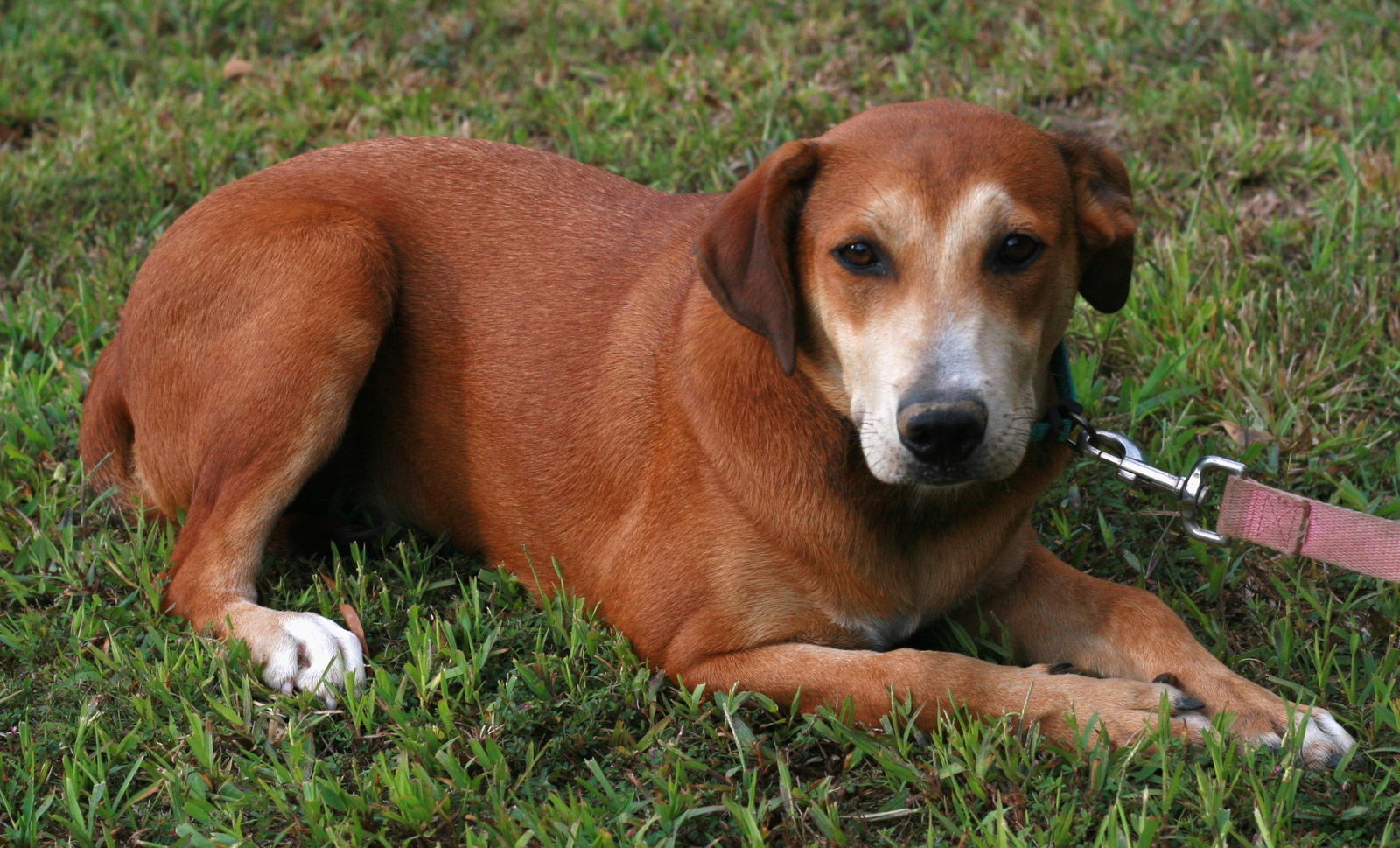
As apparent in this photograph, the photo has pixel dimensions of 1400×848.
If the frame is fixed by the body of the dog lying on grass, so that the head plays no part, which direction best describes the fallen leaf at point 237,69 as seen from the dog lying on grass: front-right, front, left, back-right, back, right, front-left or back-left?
back

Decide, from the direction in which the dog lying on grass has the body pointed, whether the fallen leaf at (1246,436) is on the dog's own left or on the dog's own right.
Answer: on the dog's own left

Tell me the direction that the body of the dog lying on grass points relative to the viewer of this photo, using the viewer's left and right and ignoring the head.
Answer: facing the viewer and to the right of the viewer
